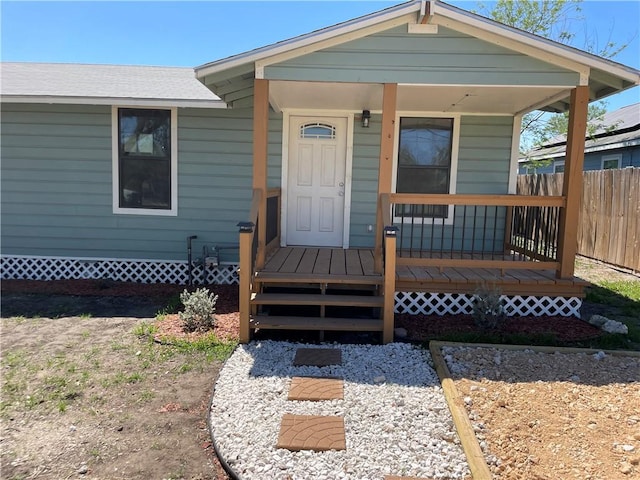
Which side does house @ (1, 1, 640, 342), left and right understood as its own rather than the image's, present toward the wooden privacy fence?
left

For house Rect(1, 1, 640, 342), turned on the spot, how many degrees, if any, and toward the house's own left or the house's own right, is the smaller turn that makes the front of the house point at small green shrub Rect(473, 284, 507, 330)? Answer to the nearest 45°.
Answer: approximately 45° to the house's own left

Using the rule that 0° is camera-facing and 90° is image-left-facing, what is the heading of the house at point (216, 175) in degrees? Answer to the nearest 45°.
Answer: approximately 0°

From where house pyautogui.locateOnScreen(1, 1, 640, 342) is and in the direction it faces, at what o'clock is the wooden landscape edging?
The wooden landscape edging is roughly at 11 o'clock from the house.

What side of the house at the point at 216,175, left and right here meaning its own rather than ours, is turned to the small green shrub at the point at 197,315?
front

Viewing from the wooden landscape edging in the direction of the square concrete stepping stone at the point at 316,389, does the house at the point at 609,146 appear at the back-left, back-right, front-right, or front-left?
back-right

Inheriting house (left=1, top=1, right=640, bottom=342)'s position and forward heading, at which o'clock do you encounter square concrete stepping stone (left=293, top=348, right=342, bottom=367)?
The square concrete stepping stone is roughly at 11 o'clock from the house.

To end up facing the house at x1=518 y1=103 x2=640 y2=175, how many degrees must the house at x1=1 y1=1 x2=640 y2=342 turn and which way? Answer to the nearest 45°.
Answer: approximately 135° to its left

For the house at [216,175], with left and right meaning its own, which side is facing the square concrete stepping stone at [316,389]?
front
